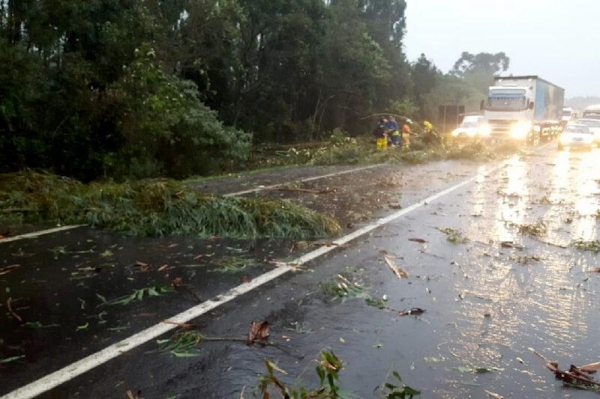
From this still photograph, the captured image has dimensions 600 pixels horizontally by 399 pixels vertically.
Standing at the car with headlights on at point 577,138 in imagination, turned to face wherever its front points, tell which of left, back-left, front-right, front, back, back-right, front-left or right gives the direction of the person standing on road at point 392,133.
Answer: front-right

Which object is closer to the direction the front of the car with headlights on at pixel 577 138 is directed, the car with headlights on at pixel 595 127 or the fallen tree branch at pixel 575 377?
the fallen tree branch

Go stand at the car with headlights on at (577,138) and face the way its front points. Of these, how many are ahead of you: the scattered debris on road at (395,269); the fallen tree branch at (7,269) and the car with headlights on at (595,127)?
2

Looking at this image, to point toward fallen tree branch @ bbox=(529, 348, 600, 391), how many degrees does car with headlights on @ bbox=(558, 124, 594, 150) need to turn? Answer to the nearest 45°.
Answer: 0° — it already faces it

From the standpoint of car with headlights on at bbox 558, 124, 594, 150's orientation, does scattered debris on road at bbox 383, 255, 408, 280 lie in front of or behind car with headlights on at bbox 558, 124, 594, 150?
in front

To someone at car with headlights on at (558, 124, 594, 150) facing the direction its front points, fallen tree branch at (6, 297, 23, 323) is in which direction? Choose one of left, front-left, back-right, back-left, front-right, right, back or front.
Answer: front

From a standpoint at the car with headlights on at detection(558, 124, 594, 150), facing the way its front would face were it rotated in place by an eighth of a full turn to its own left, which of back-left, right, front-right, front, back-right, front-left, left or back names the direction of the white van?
back-right

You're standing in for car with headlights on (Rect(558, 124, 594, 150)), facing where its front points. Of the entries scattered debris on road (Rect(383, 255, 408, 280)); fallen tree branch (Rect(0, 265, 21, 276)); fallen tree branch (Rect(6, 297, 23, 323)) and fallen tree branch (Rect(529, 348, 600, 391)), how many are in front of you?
4

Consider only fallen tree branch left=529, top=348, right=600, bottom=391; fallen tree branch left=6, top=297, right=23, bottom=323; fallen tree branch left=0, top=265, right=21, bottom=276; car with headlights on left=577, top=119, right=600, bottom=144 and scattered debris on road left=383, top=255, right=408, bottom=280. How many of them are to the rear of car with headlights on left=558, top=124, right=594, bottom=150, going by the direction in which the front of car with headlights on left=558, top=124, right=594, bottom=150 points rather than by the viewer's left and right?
1

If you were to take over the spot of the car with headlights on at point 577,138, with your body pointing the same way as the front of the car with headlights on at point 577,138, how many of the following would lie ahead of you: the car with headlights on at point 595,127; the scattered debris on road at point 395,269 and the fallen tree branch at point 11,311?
2

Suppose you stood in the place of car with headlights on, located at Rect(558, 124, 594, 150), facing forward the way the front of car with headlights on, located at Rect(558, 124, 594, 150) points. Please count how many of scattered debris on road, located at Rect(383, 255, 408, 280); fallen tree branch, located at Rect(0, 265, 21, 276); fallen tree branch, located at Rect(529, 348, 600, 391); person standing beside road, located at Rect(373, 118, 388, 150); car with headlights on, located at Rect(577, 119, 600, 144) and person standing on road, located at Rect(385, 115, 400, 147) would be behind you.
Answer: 1

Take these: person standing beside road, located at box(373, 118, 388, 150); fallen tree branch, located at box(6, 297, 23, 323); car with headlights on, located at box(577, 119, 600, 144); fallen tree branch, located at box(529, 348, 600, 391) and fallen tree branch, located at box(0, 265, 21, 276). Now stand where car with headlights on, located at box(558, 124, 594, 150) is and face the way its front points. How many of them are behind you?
1

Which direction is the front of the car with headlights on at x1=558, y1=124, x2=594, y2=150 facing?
toward the camera

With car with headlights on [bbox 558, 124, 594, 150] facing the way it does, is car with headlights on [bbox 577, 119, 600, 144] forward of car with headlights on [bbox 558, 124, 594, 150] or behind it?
behind

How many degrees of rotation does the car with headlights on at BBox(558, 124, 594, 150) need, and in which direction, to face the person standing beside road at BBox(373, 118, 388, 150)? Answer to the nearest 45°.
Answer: approximately 45° to its right

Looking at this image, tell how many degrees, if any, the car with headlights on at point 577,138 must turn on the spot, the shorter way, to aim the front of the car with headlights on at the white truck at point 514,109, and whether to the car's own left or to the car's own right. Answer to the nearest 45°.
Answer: approximately 90° to the car's own right

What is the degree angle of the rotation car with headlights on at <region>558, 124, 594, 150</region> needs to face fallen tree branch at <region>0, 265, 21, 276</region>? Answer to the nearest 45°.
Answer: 0° — it already faces it
